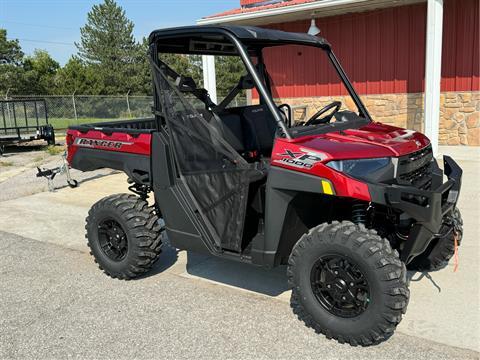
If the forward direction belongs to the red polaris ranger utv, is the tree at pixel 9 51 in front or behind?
behind

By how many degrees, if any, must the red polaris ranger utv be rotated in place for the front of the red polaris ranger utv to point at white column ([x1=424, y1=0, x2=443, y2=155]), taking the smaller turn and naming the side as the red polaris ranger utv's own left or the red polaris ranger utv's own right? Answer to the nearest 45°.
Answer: approximately 90° to the red polaris ranger utv's own left

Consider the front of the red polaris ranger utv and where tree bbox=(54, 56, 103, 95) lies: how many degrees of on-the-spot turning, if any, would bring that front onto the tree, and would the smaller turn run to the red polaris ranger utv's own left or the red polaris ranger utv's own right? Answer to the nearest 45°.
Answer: approximately 135° to the red polaris ranger utv's own left

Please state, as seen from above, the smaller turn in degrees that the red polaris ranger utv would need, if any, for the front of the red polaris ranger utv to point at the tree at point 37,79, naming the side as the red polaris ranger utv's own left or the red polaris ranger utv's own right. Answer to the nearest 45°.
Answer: approximately 180°

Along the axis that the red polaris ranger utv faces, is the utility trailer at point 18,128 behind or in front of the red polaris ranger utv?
behind

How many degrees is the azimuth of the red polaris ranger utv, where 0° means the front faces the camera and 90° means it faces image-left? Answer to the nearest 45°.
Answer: approximately 315°

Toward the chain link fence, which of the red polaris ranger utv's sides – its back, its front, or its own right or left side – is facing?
back

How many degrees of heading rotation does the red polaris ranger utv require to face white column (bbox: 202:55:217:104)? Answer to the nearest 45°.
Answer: approximately 135° to its left
